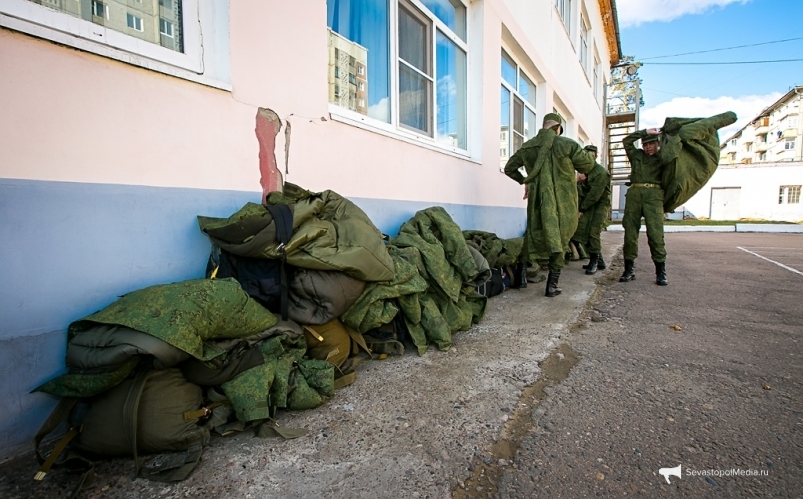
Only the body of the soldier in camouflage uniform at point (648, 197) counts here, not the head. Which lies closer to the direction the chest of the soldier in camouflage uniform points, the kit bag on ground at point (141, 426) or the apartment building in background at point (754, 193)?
the kit bag on ground

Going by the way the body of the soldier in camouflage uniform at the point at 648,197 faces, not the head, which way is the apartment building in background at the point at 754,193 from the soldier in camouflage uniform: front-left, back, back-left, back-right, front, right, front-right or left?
back

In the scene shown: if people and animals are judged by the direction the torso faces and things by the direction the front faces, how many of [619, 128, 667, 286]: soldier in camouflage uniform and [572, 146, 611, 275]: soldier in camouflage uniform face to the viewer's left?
1

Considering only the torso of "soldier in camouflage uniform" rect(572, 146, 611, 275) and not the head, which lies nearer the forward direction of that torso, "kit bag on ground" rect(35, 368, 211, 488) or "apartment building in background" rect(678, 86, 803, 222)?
the kit bag on ground

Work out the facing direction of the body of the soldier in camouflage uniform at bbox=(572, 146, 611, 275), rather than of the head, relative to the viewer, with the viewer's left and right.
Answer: facing to the left of the viewer

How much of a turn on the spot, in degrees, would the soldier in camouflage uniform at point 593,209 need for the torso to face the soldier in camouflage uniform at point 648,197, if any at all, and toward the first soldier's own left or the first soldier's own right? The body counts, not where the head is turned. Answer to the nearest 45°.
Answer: approximately 135° to the first soldier's own left

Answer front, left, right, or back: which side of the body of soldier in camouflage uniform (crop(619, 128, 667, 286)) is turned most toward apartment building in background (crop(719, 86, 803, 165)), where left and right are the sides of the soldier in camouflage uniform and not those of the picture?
back

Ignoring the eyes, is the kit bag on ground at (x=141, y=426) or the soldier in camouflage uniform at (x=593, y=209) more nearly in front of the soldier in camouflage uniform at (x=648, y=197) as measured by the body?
the kit bag on ground

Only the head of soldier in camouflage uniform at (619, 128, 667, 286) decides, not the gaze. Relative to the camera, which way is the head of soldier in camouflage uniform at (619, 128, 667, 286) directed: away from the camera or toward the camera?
toward the camera

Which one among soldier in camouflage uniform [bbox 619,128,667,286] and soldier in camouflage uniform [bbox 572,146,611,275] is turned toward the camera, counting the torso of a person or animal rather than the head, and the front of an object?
soldier in camouflage uniform [bbox 619,128,667,286]

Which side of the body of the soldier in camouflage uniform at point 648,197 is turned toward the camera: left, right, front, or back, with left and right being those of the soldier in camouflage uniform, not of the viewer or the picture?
front
